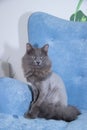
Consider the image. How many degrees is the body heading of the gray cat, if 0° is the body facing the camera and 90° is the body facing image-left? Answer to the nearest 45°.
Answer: approximately 45°
